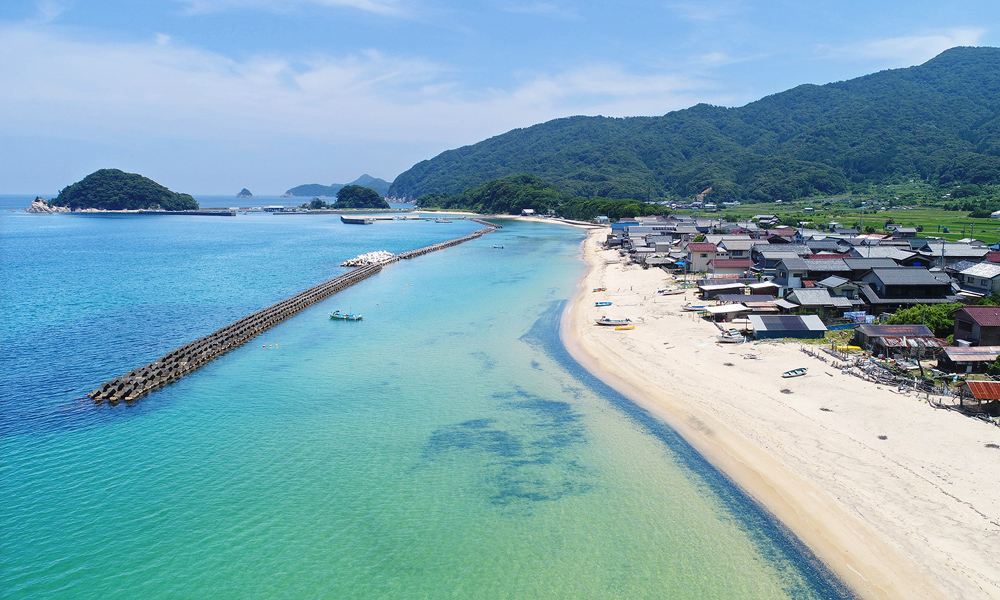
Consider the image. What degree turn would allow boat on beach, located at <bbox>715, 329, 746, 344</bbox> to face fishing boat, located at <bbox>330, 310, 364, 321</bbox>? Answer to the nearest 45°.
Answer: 0° — it already faces it

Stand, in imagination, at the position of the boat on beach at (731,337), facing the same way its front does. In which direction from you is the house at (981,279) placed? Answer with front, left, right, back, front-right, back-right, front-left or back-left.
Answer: back-right

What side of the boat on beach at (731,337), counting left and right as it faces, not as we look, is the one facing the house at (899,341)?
back

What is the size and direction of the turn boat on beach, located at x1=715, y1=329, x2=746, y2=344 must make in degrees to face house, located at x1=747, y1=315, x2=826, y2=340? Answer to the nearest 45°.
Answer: approximately 180°

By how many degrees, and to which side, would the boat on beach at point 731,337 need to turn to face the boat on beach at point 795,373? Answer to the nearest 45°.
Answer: approximately 135° to its left

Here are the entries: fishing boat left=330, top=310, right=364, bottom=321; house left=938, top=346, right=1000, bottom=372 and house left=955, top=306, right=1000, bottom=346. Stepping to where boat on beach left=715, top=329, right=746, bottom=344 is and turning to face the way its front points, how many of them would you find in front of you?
1

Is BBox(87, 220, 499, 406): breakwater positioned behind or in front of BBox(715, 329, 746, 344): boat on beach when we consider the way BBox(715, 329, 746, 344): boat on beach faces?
in front

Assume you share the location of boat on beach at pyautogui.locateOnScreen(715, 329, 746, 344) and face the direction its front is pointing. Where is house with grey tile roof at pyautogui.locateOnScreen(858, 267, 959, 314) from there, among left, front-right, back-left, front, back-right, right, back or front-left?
back-right

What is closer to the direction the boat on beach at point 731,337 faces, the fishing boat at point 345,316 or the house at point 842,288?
the fishing boat

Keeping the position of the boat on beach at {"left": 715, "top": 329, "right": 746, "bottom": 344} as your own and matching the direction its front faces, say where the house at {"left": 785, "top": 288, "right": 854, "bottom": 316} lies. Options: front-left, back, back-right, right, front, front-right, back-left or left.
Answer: back-right

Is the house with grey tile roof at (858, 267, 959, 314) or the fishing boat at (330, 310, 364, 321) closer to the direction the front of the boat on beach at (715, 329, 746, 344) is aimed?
the fishing boat

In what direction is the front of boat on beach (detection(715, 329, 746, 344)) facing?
to the viewer's left
